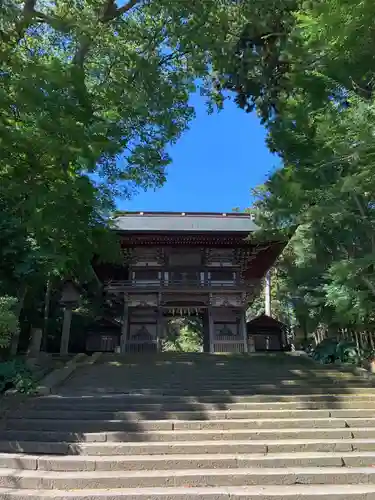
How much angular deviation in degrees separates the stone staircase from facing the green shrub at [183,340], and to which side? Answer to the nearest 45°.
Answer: approximately 180°

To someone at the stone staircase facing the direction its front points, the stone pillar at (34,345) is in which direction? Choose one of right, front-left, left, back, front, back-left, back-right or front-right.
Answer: back-right

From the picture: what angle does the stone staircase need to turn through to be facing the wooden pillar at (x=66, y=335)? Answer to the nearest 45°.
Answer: approximately 135° to its right

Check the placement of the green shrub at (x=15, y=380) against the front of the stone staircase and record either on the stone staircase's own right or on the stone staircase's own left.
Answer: on the stone staircase's own right

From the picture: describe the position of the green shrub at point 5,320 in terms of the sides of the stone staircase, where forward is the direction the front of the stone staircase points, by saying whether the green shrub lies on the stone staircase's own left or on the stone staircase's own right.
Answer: on the stone staircase's own right

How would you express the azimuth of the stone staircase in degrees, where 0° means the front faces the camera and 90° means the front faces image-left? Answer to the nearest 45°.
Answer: approximately 0°
